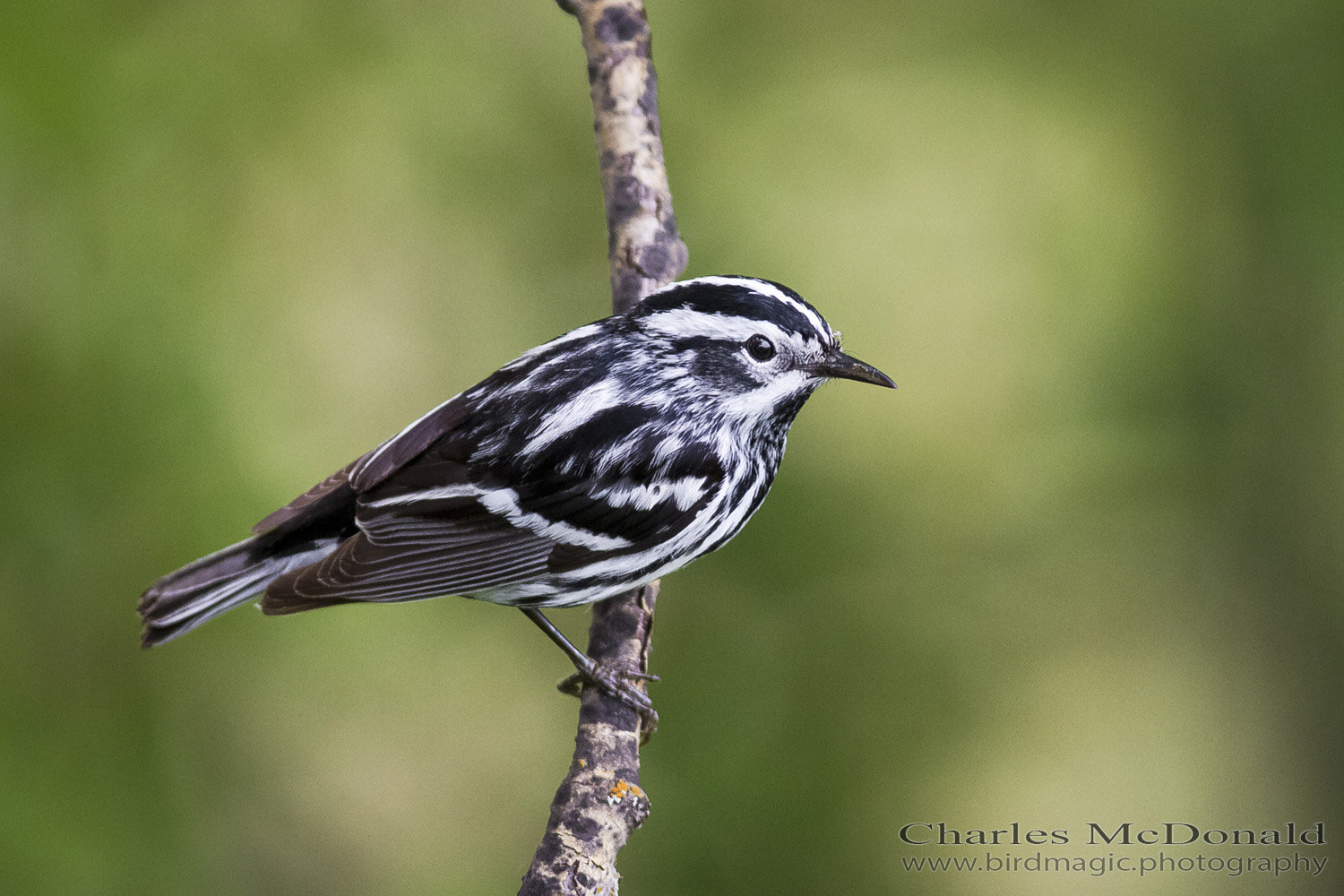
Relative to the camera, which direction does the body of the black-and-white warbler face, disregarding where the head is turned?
to the viewer's right
